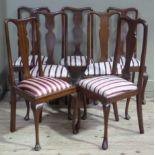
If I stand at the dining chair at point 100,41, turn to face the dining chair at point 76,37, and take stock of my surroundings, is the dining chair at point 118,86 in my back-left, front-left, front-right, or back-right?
back-left

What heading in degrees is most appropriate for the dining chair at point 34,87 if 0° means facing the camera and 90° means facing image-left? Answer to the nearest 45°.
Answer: approximately 315°

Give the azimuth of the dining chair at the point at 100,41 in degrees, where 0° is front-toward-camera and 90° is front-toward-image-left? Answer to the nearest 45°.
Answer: approximately 0°

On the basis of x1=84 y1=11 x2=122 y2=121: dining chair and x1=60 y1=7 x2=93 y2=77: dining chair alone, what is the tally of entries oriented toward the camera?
2

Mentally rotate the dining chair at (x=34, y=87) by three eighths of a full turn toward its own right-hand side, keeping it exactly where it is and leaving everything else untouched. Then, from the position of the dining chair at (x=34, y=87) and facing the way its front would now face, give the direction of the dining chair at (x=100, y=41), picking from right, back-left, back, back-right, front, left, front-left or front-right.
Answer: back-right

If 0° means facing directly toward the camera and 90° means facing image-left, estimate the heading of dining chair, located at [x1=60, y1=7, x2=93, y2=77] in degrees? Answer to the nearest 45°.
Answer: approximately 0°

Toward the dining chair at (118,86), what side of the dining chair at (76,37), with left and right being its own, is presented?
front

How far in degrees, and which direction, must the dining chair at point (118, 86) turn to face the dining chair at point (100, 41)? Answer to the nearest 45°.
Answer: approximately 135° to its right

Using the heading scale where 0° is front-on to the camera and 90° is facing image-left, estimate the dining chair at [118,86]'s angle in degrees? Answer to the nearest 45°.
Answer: approximately 45°
